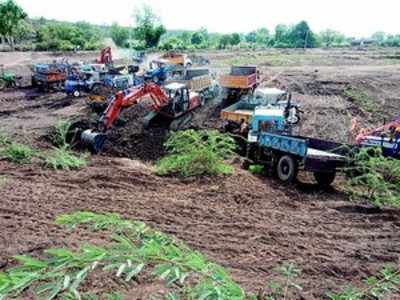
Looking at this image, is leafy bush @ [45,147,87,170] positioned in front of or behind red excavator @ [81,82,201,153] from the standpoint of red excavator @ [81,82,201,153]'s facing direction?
in front

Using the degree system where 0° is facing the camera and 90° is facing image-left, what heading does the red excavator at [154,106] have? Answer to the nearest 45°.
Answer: approximately 45°

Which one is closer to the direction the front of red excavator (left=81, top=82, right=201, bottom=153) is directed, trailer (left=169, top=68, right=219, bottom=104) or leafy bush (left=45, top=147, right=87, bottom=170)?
the leafy bush

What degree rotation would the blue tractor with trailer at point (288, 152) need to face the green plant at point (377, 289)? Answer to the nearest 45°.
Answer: approximately 135° to its left

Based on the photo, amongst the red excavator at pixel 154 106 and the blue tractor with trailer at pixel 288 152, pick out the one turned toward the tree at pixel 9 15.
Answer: the blue tractor with trailer

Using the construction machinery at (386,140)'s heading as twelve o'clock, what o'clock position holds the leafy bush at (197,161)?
The leafy bush is roughly at 11 o'clock from the construction machinery.

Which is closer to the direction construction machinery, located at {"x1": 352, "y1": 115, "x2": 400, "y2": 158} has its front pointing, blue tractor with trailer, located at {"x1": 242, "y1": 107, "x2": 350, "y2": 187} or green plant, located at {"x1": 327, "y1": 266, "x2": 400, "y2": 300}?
the blue tractor with trailer

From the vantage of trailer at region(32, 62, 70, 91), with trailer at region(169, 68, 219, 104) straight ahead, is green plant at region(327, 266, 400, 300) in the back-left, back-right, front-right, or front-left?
front-right

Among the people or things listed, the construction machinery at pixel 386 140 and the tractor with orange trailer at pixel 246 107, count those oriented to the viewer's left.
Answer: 1

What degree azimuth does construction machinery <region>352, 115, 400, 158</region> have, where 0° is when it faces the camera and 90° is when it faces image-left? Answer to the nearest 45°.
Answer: approximately 90°

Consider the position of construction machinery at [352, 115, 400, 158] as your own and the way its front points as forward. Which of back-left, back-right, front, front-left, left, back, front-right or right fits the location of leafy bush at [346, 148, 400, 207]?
left

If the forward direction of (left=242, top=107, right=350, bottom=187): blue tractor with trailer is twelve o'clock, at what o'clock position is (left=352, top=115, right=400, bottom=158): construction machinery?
(left=352, top=115, right=400, bottom=158): construction machinery is roughly at 4 o'clock from (left=242, top=107, right=350, bottom=187): blue tractor with trailer.

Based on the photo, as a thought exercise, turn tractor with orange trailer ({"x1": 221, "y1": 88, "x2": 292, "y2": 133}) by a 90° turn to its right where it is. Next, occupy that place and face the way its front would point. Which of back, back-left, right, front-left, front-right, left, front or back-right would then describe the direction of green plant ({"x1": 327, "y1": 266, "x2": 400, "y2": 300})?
front-right

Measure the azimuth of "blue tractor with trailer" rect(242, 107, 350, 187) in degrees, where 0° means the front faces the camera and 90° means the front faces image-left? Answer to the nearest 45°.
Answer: approximately 135°
